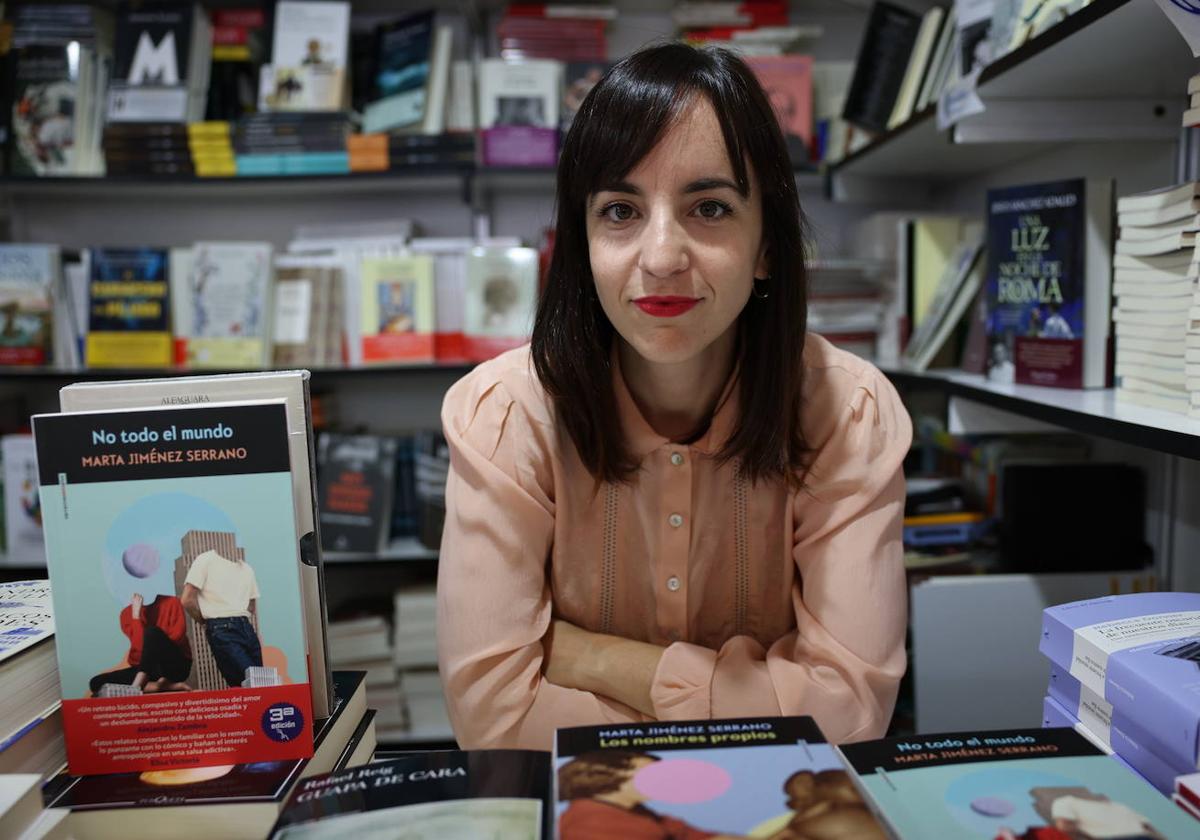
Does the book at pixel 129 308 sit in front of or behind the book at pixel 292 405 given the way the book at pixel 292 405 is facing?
behind

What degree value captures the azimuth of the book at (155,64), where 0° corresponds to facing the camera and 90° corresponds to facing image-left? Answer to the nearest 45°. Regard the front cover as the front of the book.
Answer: approximately 0°

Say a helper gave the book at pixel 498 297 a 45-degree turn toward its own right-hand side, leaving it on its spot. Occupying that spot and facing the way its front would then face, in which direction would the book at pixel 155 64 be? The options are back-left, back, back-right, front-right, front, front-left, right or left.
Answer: front-right

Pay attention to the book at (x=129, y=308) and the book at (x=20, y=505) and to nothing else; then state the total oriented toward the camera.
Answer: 2

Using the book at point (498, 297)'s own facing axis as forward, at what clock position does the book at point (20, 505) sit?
the book at point (20, 505) is roughly at 3 o'clock from the book at point (498, 297).

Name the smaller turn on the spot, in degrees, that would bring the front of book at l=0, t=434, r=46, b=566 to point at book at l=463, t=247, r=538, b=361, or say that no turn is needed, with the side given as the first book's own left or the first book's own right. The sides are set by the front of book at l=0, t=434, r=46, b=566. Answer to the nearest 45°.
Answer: approximately 45° to the first book's own left

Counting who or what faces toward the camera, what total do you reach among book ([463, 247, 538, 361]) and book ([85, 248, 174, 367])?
2

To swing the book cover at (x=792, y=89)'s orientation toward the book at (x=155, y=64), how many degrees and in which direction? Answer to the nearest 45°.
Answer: approximately 90° to its right

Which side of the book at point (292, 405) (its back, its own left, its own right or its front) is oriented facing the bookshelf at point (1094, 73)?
left

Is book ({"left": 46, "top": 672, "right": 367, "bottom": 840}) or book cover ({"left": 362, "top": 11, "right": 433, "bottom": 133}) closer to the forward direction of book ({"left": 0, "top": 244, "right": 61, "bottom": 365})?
the book

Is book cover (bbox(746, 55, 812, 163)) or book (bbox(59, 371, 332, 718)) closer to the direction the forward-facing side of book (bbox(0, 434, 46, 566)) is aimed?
the book

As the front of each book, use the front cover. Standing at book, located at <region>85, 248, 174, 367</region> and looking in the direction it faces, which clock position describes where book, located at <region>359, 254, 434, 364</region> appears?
book, located at <region>359, 254, 434, 364</region> is roughly at 10 o'clock from book, located at <region>85, 248, 174, 367</region>.

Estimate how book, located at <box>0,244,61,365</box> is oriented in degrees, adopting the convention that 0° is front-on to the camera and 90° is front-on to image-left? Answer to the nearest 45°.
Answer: approximately 0°
